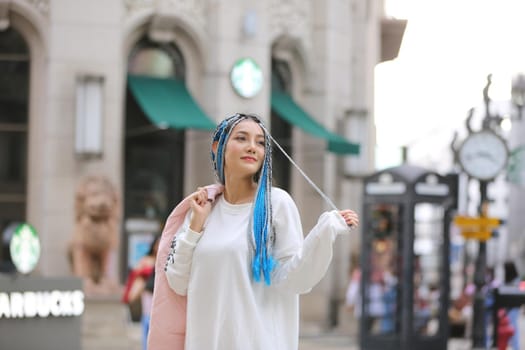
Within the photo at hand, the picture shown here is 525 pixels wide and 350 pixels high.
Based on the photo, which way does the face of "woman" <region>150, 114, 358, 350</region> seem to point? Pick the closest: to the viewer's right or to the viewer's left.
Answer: to the viewer's right

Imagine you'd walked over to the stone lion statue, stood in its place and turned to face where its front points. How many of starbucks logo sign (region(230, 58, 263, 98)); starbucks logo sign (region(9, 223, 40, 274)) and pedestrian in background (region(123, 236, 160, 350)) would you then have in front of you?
2

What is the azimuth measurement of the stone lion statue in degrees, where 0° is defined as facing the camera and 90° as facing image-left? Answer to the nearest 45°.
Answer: approximately 0°

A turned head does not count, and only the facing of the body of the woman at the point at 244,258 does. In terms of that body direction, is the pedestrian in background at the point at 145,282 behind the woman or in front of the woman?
behind

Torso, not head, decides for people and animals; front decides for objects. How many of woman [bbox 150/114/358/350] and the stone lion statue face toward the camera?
2

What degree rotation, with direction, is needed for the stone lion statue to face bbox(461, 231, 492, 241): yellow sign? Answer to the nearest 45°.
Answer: approximately 90° to its left

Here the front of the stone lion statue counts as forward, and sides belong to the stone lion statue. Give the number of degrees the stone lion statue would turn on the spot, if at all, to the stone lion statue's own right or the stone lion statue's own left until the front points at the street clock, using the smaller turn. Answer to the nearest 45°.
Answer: approximately 90° to the stone lion statue's own left

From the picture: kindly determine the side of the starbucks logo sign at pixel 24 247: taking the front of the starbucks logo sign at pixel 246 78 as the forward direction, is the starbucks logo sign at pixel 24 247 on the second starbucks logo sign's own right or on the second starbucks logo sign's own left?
on the second starbucks logo sign's own right
